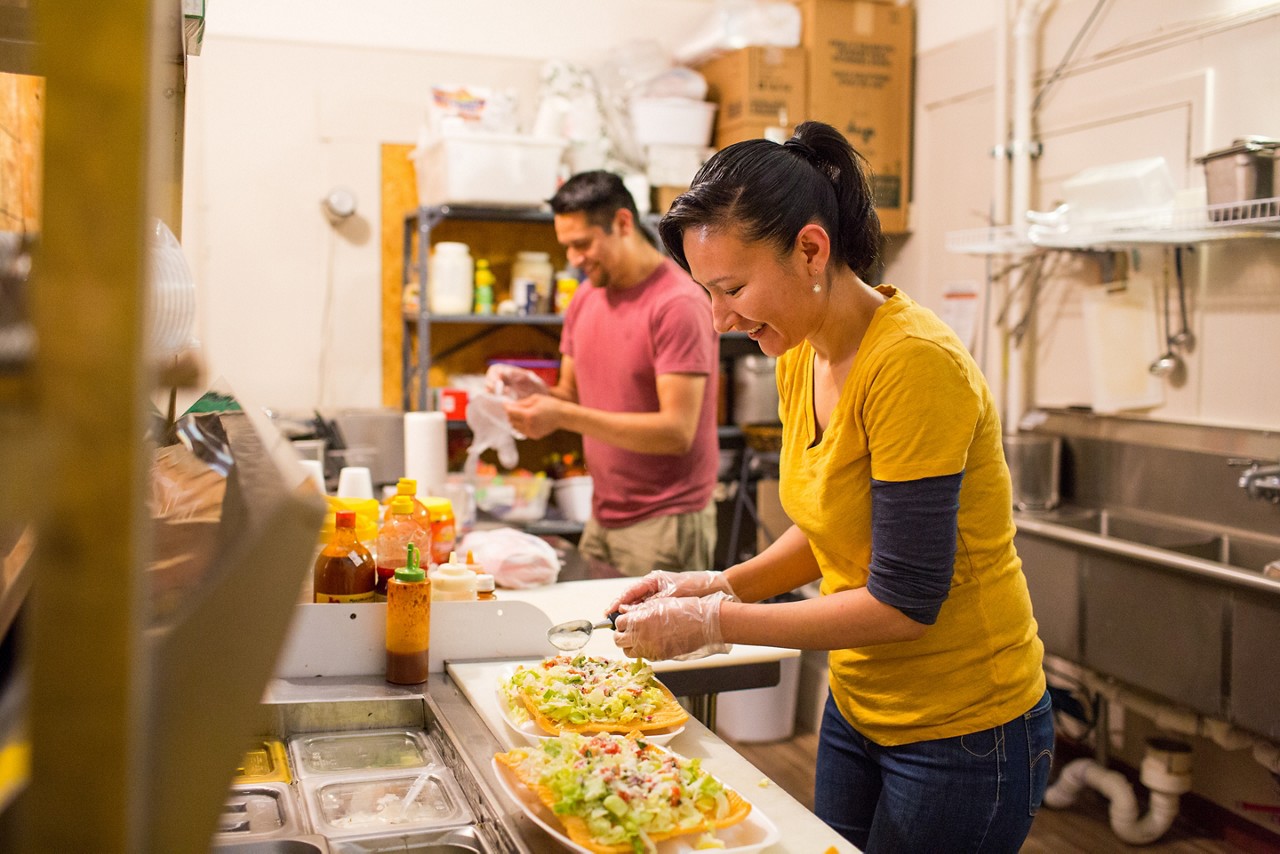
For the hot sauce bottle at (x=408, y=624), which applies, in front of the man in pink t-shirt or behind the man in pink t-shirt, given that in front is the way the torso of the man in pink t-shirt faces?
in front

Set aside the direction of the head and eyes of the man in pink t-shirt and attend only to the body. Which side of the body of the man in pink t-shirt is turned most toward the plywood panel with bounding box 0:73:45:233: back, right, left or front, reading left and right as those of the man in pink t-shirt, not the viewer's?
front

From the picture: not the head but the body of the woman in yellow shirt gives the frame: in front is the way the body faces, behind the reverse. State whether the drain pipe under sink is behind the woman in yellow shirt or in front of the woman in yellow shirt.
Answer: behind

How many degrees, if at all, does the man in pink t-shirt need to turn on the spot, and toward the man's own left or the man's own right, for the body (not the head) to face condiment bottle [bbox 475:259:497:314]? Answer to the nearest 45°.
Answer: approximately 90° to the man's own right

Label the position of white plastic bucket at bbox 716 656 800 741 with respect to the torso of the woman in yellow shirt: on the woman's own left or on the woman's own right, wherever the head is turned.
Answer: on the woman's own right

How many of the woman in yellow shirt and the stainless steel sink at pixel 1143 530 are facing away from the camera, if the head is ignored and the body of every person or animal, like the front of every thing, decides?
0

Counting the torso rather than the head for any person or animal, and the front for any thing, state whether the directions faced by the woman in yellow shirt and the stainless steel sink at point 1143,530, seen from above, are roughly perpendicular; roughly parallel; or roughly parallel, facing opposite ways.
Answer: roughly parallel

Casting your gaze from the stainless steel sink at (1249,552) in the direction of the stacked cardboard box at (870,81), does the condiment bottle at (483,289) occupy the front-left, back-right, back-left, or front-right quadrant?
front-left

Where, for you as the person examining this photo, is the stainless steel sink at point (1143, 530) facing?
facing the viewer and to the left of the viewer

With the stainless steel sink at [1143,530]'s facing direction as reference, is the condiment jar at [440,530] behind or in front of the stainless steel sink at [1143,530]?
in front

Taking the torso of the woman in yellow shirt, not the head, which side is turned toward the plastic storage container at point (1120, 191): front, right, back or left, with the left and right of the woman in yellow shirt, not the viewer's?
back

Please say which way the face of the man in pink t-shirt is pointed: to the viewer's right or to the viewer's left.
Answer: to the viewer's left

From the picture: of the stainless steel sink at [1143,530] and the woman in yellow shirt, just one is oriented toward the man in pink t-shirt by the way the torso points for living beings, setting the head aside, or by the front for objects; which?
the stainless steel sink

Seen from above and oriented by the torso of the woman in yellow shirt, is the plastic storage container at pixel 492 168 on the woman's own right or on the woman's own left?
on the woman's own right

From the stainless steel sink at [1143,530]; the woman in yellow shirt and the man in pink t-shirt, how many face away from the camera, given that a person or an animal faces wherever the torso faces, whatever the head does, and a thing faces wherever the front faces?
0
